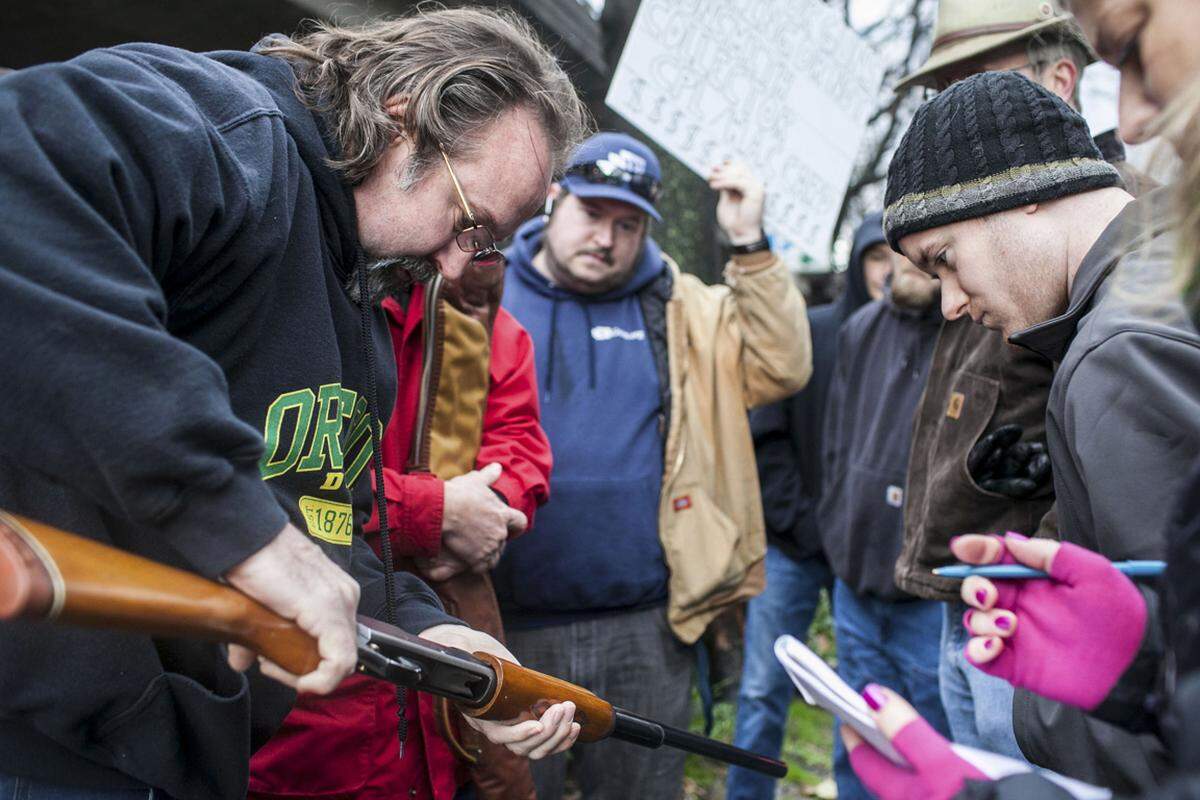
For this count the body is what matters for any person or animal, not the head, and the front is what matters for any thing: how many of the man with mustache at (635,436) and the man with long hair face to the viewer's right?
1

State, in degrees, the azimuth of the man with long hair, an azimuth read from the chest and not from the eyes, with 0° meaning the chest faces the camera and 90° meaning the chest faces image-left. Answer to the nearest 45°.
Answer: approximately 270°

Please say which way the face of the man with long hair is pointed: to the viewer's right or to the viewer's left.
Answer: to the viewer's right

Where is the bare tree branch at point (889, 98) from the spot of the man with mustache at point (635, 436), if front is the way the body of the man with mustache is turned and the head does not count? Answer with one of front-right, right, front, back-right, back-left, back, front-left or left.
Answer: back

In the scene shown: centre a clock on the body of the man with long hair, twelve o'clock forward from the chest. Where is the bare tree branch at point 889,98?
The bare tree branch is roughly at 10 o'clock from the man with long hair.

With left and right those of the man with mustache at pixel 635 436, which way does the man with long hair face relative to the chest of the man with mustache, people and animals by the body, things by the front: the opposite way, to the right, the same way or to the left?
to the left
